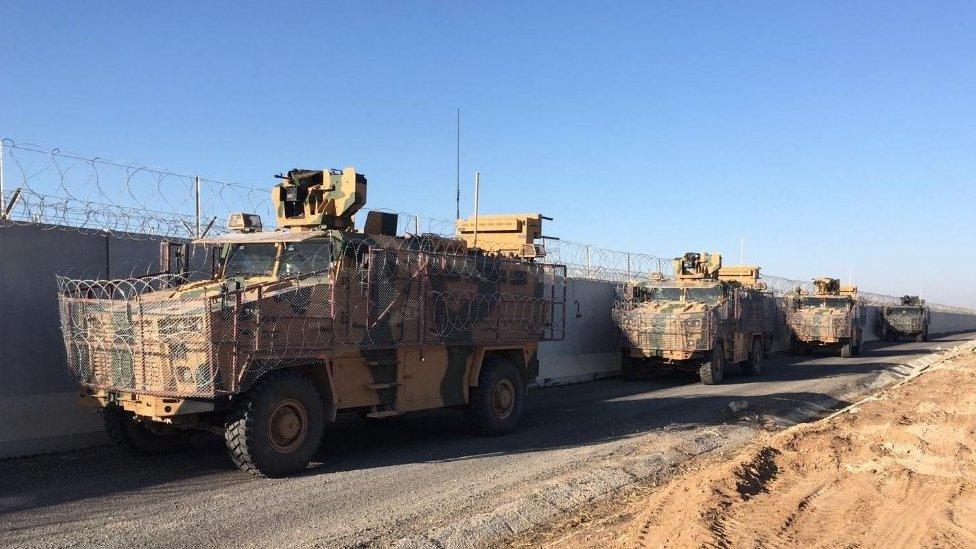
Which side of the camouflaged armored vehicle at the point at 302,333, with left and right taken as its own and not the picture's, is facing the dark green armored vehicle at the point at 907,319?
back

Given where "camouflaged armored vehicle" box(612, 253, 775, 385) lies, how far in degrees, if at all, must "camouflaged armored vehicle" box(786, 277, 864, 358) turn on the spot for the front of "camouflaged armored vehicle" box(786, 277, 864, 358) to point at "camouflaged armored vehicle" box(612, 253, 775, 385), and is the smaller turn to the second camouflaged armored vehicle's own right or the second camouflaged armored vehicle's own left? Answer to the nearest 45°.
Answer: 0° — it already faces it

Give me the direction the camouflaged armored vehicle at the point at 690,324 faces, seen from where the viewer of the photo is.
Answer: facing the viewer and to the left of the viewer

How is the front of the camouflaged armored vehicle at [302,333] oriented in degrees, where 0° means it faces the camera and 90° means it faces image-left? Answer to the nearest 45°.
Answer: approximately 45°

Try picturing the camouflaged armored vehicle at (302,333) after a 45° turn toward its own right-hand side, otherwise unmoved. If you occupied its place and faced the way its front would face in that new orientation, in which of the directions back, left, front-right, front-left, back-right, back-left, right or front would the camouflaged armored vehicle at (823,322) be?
back-right

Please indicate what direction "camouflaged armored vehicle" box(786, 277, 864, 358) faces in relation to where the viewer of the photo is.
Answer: facing the viewer

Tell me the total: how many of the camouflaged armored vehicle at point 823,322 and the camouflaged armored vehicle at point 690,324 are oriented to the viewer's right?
0

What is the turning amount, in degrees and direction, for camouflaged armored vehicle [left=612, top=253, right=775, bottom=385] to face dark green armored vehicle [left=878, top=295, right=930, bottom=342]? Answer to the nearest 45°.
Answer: approximately 180°

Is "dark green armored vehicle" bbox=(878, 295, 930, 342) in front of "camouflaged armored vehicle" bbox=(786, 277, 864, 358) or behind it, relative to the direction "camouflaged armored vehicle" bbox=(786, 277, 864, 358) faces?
behind

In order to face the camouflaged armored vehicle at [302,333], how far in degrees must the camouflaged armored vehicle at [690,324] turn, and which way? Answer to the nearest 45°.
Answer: approximately 45° to its left

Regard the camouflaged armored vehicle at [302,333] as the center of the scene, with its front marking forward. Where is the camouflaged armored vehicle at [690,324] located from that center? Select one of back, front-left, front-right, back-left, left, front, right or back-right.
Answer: back
